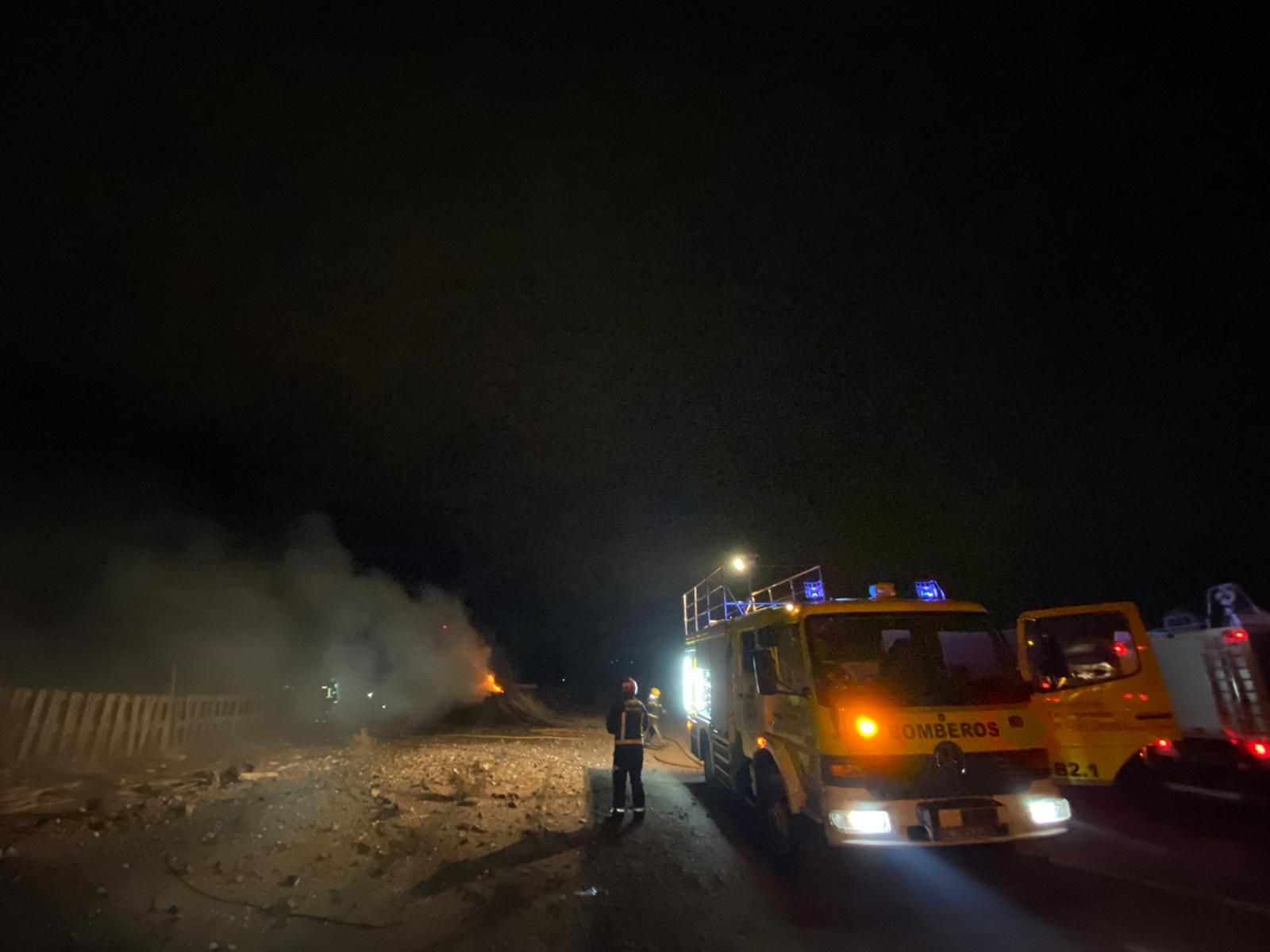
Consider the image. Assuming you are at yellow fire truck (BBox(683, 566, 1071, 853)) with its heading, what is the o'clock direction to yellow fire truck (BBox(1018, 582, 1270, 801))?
yellow fire truck (BBox(1018, 582, 1270, 801)) is roughly at 9 o'clock from yellow fire truck (BBox(683, 566, 1071, 853)).

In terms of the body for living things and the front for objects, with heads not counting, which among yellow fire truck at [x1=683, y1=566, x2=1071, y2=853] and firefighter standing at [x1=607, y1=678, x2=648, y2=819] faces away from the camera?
the firefighter standing

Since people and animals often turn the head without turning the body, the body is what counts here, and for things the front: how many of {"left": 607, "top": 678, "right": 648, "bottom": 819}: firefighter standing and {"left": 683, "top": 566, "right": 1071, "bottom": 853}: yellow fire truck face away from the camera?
1

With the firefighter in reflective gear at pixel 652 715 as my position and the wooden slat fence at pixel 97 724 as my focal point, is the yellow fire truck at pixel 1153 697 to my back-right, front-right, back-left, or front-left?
back-left

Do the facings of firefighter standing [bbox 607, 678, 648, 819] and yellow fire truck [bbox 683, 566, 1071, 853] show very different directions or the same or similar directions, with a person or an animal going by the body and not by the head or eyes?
very different directions

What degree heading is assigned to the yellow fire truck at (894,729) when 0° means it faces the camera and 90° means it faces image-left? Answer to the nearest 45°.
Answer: approximately 315°

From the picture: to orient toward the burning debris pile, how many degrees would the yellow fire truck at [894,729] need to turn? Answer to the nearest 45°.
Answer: approximately 180°

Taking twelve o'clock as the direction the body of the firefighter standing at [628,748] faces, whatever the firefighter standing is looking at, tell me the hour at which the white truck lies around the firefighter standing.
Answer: The white truck is roughly at 3 o'clock from the firefighter standing.

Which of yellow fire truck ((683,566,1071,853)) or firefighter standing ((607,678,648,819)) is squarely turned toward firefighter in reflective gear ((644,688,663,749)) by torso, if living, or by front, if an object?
the firefighter standing

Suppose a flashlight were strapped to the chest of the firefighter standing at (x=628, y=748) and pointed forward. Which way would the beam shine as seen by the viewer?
away from the camera

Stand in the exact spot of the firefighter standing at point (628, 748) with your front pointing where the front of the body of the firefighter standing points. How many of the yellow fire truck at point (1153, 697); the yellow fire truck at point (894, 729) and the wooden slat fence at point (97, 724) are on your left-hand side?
1
